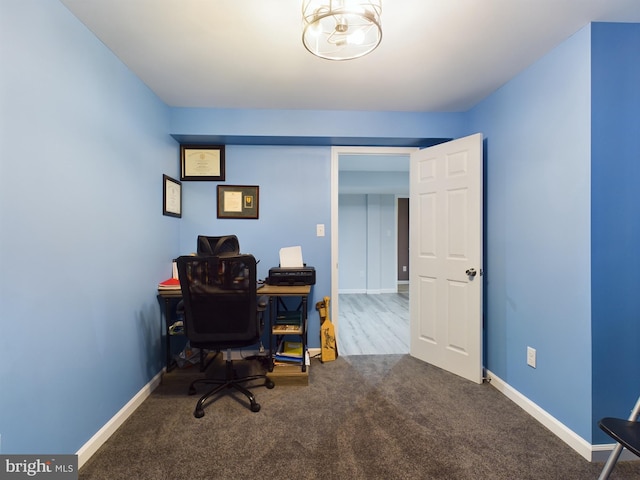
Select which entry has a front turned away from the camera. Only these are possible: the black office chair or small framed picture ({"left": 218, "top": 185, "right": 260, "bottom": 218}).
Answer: the black office chair

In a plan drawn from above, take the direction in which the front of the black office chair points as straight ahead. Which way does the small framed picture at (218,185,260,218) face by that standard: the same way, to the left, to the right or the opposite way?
the opposite way

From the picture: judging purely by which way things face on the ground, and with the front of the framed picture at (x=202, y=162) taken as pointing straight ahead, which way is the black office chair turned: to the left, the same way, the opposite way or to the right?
the opposite way

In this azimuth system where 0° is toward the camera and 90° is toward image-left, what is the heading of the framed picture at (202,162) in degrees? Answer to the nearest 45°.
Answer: approximately 0°

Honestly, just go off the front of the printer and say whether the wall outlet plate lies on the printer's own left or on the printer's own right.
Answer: on the printer's own left

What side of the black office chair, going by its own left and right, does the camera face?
back

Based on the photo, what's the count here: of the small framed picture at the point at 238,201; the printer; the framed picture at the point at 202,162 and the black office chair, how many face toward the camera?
3

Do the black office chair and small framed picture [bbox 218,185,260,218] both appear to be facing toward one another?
yes
